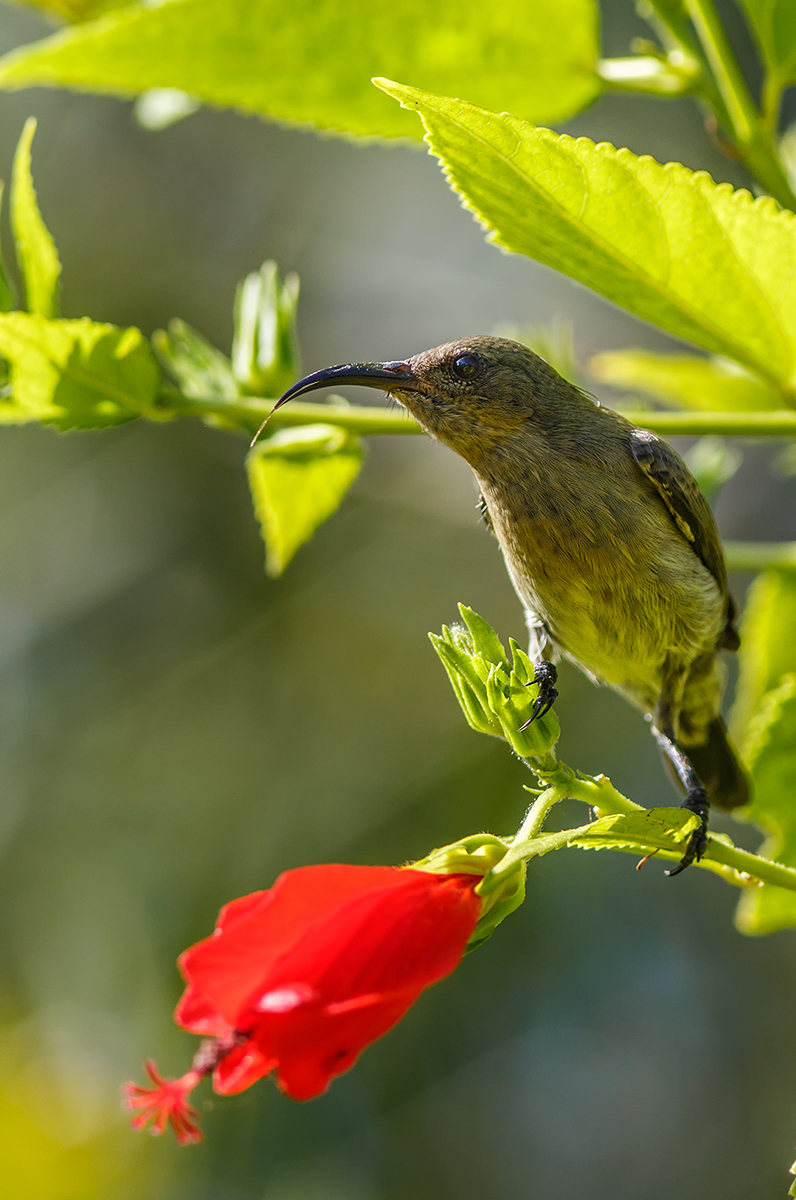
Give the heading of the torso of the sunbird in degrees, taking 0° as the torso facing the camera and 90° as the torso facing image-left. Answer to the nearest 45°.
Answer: approximately 45°
